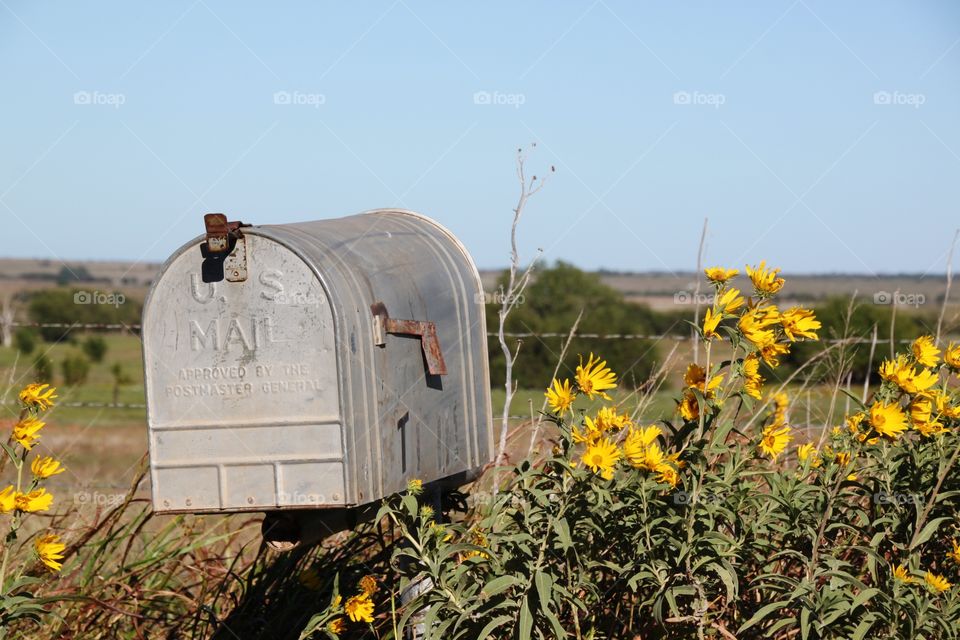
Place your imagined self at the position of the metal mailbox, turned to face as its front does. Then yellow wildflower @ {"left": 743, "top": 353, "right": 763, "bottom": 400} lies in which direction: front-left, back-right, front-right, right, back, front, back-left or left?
back-left

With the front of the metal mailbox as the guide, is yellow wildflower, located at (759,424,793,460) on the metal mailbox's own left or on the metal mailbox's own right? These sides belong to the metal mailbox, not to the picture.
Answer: on the metal mailbox's own left

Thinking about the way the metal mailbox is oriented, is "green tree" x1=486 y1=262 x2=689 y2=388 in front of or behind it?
behind

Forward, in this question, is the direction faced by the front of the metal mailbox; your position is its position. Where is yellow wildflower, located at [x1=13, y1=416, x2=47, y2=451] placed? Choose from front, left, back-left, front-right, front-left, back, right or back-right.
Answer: front-right

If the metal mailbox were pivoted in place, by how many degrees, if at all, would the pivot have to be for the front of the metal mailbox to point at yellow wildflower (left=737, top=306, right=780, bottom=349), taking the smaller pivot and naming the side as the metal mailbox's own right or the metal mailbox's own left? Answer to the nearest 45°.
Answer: approximately 135° to the metal mailbox's own left

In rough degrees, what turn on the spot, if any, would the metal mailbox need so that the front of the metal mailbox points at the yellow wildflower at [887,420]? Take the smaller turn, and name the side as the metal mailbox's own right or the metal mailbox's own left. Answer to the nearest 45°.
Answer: approximately 135° to the metal mailbox's own left

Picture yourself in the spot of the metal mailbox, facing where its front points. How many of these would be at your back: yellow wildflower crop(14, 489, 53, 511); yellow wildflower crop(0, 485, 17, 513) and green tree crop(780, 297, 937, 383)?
1

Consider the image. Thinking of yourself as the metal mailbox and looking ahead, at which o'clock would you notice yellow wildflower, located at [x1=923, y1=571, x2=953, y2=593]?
The yellow wildflower is roughly at 8 o'clock from the metal mailbox.

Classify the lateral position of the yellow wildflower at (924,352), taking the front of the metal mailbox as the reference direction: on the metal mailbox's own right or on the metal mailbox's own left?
on the metal mailbox's own left

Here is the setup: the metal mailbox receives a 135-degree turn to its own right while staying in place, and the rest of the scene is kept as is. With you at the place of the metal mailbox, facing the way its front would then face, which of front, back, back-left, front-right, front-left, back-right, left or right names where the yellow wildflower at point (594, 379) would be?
right

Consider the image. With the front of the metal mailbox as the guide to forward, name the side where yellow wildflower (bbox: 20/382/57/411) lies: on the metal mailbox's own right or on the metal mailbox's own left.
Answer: on the metal mailbox's own right

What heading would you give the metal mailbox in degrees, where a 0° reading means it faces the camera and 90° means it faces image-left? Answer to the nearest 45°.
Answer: approximately 45°

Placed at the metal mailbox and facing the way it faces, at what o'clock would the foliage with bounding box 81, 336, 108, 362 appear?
The foliage is roughly at 4 o'clock from the metal mailbox.

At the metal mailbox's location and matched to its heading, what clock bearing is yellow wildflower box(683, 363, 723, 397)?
The yellow wildflower is roughly at 8 o'clock from the metal mailbox.

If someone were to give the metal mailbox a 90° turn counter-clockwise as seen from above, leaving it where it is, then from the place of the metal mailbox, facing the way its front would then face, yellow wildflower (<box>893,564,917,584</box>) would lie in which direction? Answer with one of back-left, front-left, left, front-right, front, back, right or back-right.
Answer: front-left

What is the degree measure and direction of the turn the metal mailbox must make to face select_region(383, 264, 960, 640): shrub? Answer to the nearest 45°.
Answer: approximately 135° to its left

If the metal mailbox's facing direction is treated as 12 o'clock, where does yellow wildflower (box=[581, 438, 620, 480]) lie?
The yellow wildflower is roughly at 8 o'clock from the metal mailbox.

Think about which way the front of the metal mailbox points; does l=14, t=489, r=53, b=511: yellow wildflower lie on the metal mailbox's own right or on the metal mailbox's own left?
on the metal mailbox's own right
